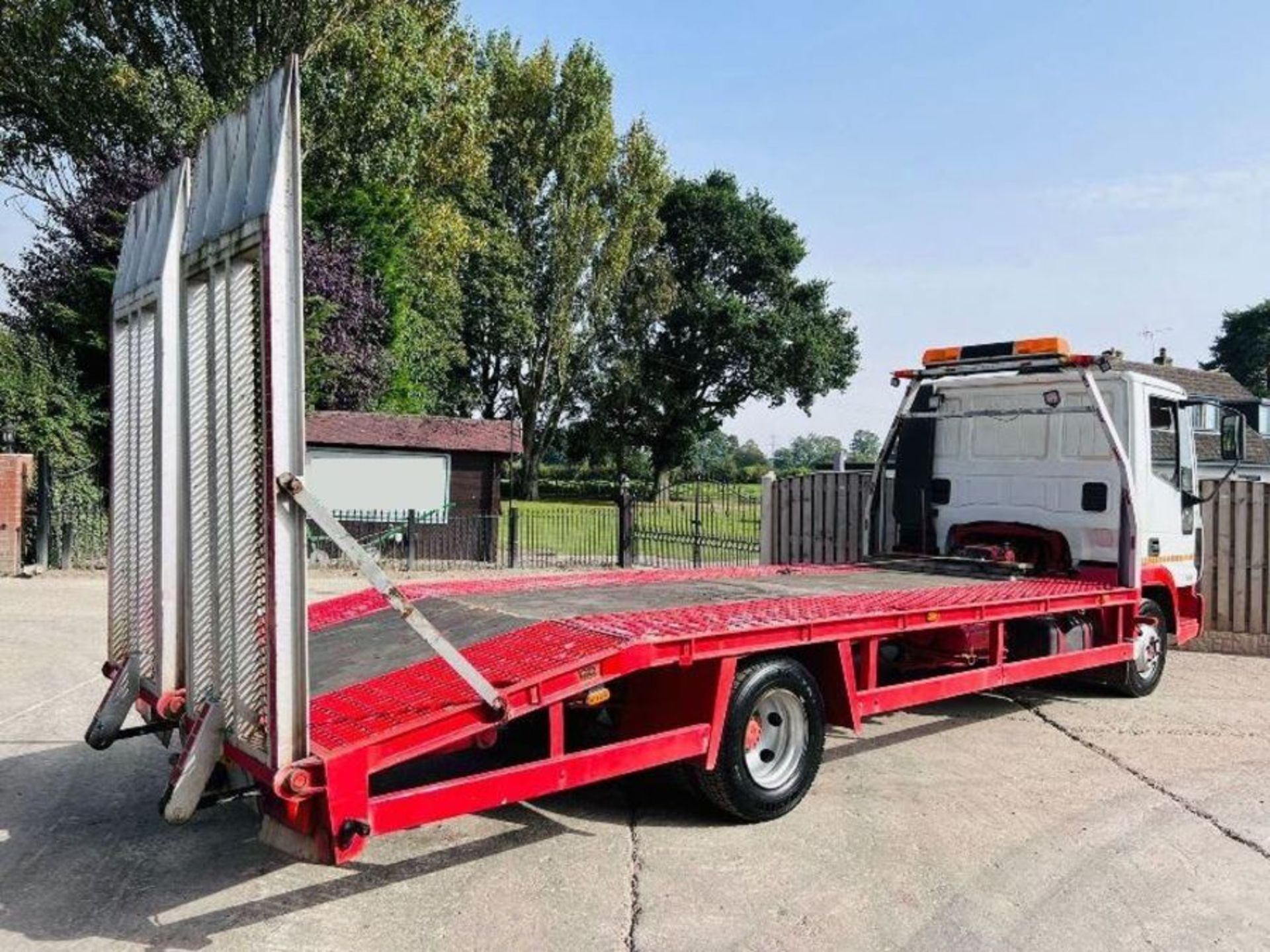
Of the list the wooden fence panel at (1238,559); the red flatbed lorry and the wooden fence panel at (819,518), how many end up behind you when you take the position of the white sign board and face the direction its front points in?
0

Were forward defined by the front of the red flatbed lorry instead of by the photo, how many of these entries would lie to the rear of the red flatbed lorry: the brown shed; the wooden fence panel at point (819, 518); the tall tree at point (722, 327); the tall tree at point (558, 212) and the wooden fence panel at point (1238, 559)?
0

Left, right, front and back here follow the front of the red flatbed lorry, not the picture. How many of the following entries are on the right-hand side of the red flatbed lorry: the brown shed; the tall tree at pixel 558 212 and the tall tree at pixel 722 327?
0

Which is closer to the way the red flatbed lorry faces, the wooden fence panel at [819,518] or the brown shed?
the wooden fence panel

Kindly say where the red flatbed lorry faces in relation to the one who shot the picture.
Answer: facing away from the viewer and to the right of the viewer

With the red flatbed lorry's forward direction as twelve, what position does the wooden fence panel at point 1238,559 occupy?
The wooden fence panel is roughly at 12 o'clock from the red flatbed lorry.

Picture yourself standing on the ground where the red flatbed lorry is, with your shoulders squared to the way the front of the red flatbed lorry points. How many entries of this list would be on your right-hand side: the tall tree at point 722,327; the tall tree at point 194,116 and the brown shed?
0

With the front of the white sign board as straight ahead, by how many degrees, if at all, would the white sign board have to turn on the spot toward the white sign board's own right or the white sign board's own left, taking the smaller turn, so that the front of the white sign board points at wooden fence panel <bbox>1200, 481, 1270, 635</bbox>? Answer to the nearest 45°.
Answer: approximately 45° to the white sign board's own left

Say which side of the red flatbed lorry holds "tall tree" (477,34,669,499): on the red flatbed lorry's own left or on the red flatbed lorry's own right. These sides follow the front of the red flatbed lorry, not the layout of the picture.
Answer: on the red flatbed lorry's own left

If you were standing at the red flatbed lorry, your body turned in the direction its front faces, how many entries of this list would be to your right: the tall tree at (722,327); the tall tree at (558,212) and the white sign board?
0

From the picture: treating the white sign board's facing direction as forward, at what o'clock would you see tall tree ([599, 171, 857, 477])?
The tall tree is roughly at 7 o'clock from the white sign board.

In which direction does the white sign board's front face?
toward the camera

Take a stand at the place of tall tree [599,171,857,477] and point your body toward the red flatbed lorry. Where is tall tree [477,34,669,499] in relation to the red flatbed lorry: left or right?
right

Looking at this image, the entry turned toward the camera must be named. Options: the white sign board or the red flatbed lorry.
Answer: the white sign board
